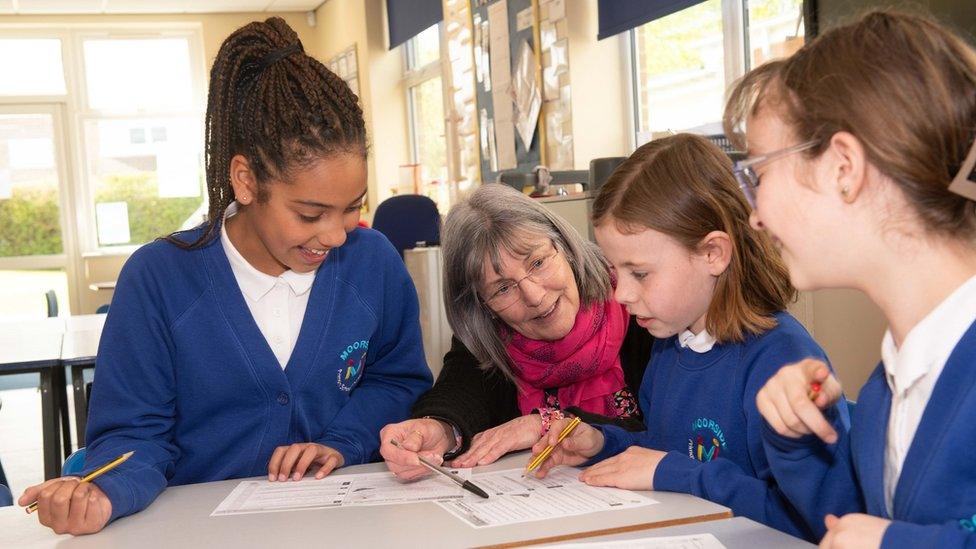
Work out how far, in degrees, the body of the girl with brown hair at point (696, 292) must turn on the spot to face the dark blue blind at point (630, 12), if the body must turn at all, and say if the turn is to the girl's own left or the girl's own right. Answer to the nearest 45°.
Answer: approximately 135° to the girl's own right

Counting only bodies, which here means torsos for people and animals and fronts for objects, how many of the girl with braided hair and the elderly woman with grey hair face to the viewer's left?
0

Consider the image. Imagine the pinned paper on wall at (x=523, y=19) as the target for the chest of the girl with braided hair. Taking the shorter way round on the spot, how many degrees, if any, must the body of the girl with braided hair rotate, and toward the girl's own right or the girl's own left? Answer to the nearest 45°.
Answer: approximately 90° to the girl's own left

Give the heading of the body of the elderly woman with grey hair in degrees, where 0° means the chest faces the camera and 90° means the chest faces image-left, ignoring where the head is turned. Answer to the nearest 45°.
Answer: approximately 0°

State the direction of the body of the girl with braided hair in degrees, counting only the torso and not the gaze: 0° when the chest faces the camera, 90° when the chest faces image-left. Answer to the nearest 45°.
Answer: approximately 315°

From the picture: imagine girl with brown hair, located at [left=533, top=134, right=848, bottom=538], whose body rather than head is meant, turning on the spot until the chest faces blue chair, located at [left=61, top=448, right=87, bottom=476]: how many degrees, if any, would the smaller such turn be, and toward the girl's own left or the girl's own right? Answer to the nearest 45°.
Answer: approximately 45° to the girl's own right

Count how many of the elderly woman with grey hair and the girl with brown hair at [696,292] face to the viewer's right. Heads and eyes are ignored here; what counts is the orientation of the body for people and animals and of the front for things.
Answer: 0

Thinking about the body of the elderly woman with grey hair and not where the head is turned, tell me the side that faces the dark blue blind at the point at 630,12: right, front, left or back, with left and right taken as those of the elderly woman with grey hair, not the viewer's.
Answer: back

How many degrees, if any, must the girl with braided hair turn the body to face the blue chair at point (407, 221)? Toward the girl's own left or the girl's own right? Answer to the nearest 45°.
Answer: approximately 135° to the girl's own left

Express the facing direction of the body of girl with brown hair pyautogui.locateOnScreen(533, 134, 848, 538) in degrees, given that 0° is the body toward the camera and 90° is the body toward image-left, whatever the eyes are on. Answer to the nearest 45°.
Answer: approximately 45°

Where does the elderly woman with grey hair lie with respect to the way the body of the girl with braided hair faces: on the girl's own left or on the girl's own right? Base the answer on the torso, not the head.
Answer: on the girl's own left

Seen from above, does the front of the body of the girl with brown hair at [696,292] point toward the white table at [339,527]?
yes
